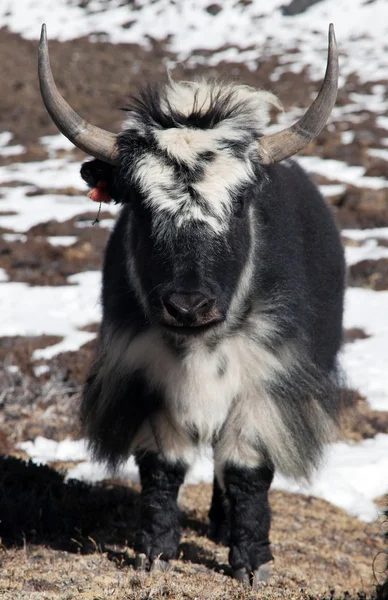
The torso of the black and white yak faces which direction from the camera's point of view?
toward the camera
